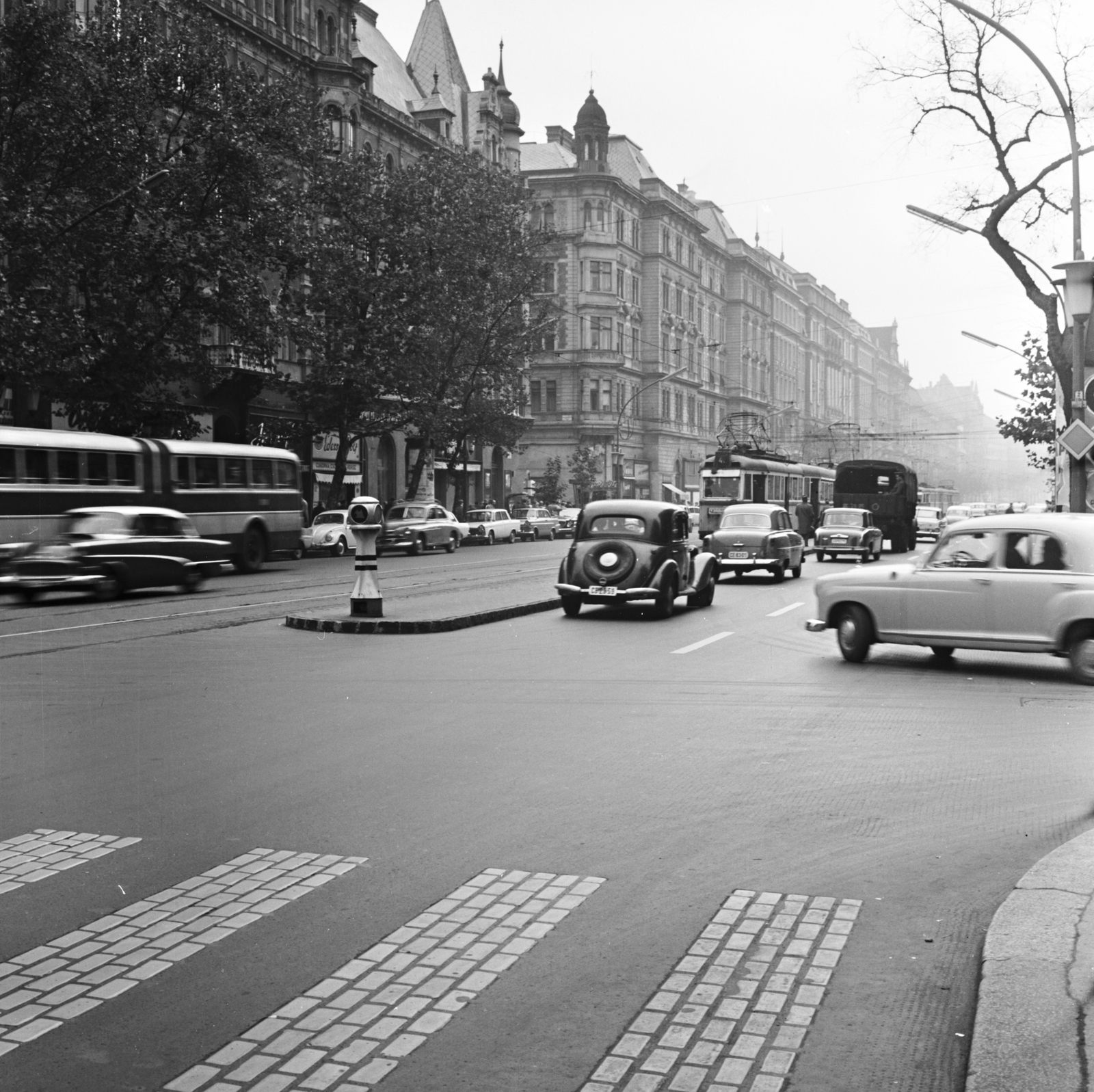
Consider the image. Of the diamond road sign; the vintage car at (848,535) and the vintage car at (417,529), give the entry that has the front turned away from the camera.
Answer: the vintage car at (848,535)

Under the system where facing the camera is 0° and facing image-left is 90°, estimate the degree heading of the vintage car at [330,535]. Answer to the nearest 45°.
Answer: approximately 45°

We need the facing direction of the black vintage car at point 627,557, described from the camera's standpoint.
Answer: facing away from the viewer and to the right of the viewer

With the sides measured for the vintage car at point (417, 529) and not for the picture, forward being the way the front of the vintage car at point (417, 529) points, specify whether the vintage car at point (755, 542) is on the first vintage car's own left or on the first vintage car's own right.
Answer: on the first vintage car's own left

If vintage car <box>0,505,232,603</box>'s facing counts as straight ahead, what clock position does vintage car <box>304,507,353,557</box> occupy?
vintage car <box>304,507,353,557</box> is roughly at 5 o'clock from vintage car <box>0,505,232,603</box>.

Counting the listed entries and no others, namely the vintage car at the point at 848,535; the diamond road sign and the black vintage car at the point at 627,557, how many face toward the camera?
1

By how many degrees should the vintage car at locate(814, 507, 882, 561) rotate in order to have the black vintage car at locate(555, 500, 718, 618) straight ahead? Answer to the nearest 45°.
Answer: approximately 180°

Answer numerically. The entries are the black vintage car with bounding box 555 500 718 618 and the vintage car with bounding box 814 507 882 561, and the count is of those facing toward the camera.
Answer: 0

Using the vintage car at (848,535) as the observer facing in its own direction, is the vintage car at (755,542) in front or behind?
behind

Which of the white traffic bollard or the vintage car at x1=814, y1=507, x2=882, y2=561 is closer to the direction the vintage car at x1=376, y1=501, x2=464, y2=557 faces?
the white traffic bollard

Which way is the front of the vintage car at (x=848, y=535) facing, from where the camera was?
facing away from the viewer
